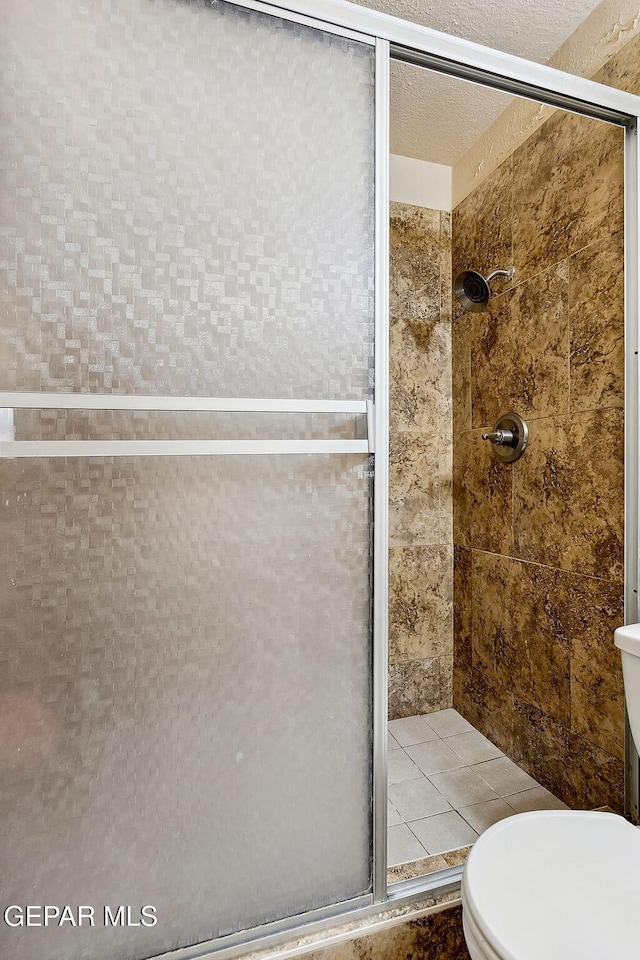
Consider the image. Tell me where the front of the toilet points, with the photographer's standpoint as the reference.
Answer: facing the viewer and to the left of the viewer

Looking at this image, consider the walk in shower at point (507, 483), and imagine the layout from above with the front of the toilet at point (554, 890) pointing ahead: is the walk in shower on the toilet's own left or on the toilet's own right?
on the toilet's own right
